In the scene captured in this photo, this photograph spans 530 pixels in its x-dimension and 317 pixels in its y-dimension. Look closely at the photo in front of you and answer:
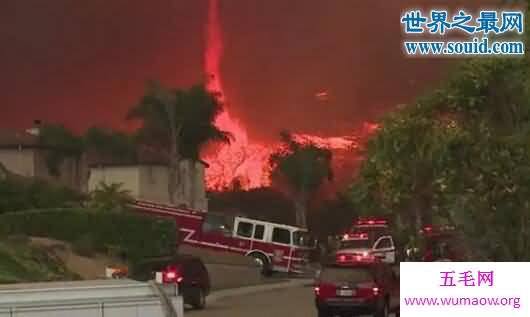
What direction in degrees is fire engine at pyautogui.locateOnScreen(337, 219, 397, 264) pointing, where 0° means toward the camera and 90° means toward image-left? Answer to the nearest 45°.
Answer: approximately 45°

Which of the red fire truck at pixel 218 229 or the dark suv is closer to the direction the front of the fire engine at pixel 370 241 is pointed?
the dark suv
